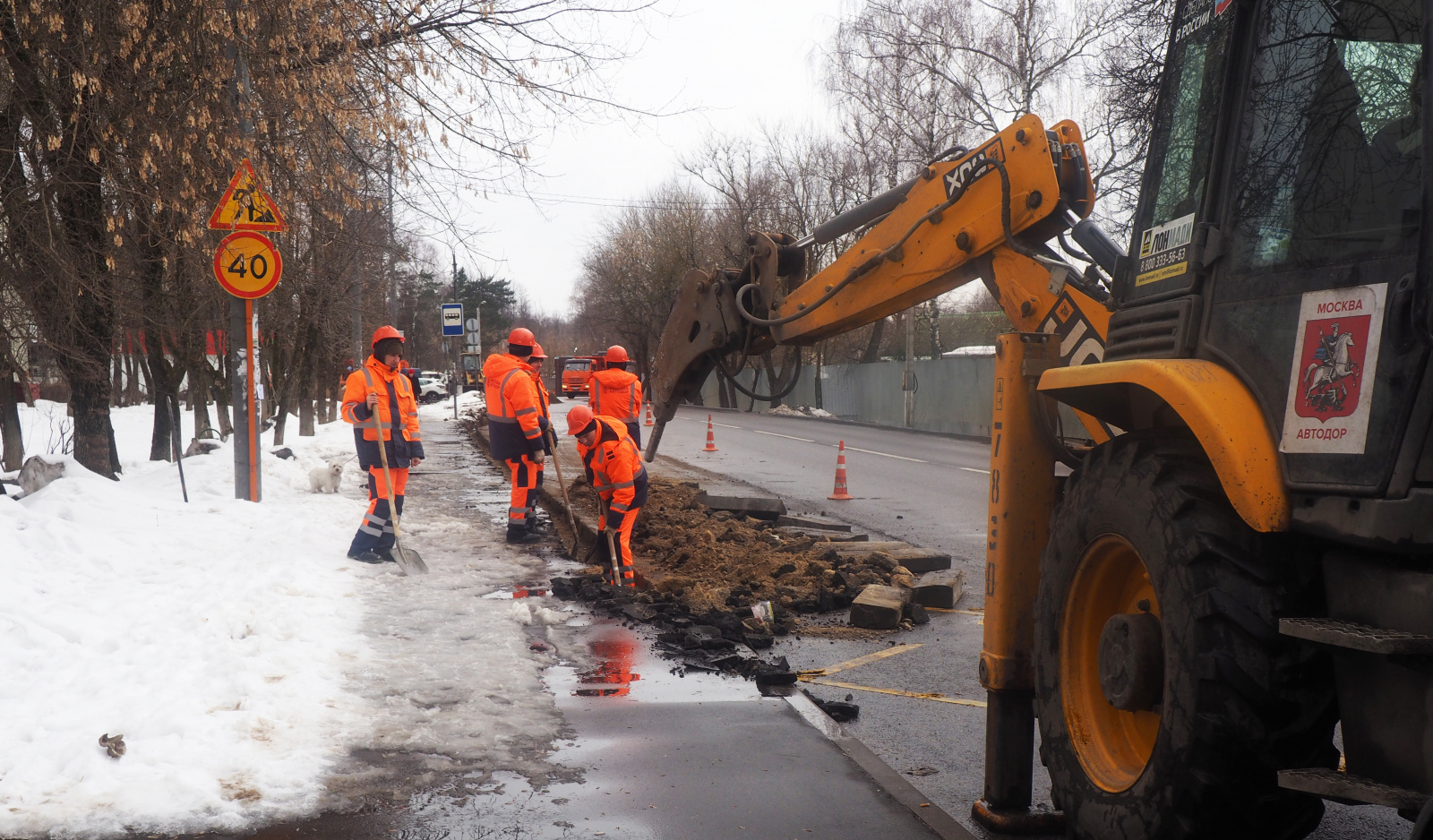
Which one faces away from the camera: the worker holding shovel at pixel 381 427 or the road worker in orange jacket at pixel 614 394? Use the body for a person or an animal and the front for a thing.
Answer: the road worker in orange jacket

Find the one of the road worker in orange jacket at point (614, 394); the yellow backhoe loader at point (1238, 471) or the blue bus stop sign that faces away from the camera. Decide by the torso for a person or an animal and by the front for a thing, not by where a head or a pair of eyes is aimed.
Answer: the road worker in orange jacket

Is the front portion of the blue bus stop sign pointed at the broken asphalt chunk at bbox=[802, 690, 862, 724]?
yes

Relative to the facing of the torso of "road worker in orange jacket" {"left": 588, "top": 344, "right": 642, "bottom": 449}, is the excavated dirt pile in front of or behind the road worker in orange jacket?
behind

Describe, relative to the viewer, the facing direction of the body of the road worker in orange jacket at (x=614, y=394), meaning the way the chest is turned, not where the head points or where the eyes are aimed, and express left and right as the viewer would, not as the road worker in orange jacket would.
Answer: facing away from the viewer

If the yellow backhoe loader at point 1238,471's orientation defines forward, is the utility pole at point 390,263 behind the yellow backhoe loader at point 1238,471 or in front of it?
behind

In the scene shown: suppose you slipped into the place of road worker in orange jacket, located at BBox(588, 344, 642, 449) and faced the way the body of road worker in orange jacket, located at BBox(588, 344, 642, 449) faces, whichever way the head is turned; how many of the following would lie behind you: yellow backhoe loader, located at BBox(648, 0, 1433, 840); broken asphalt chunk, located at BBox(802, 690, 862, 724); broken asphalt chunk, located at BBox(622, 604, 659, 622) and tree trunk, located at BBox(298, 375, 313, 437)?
3

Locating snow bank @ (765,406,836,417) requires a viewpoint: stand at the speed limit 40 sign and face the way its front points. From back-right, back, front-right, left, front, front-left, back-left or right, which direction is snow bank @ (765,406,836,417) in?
back-left

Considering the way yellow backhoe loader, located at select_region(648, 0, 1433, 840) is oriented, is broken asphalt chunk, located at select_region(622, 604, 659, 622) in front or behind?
behind

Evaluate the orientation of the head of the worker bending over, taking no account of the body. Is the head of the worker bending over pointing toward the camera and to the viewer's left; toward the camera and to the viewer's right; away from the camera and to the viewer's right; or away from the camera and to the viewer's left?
toward the camera and to the viewer's left

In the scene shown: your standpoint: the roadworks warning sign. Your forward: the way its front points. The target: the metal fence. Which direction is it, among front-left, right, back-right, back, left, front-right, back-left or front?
back-left

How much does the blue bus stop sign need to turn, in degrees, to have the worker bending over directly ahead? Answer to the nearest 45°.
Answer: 0° — it already faces them

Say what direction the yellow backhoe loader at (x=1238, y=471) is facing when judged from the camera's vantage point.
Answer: facing the viewer and to the right of the viewer
